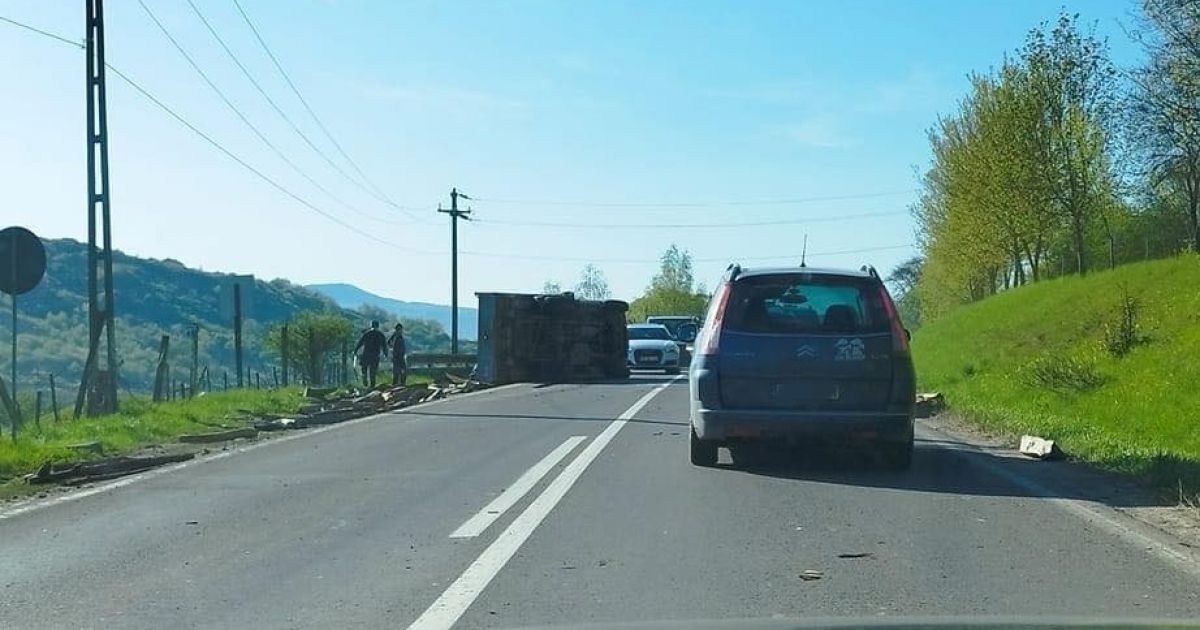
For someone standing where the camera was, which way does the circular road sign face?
facing away from the viewer

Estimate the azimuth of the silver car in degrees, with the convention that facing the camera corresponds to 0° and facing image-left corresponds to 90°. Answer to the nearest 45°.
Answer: approximately 0°

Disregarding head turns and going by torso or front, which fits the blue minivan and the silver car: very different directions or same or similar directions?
very different directions

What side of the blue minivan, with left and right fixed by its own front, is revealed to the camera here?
back

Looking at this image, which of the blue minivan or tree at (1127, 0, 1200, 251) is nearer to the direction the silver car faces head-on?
the blue minivan

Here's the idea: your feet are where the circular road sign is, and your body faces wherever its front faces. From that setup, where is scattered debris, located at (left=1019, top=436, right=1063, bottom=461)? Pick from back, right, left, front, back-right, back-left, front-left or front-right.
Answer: back-right

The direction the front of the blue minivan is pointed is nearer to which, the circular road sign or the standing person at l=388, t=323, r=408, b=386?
the standing person

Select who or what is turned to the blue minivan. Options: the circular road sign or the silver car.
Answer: the silver car

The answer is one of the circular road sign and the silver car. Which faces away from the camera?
the circular road sign

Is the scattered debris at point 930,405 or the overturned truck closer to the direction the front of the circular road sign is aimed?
the overturned truck

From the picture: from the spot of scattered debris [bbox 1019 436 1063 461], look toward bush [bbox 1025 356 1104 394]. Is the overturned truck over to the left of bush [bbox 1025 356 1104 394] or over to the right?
left

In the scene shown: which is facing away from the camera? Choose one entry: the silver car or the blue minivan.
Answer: the blue minivan

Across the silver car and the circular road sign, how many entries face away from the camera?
1
